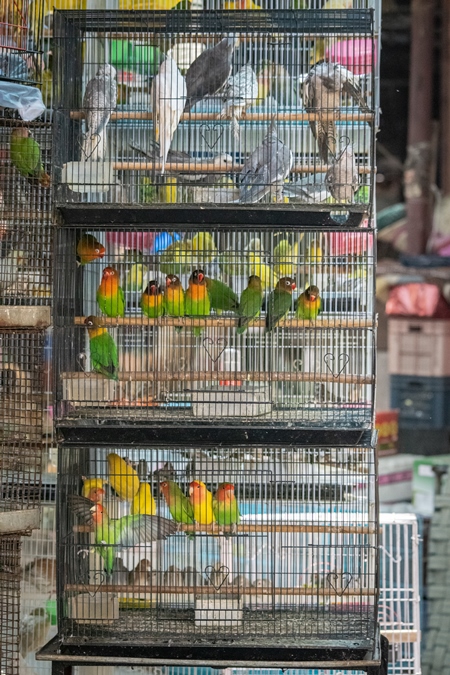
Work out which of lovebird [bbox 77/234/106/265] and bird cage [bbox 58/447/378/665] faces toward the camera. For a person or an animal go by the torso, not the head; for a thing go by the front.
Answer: the bird cage

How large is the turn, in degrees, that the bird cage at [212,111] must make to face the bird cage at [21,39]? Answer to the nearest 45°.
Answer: approximately 90° to its right

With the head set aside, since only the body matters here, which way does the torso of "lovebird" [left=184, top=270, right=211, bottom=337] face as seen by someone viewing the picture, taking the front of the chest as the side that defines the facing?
toward the camera

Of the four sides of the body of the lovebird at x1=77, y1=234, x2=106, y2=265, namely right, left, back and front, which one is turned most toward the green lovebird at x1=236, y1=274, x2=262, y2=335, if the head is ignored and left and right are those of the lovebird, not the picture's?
front

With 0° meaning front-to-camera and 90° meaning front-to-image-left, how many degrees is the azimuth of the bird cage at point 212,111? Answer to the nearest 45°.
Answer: approximately 0°
